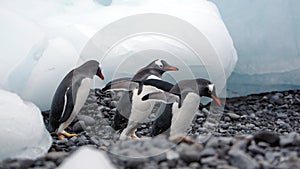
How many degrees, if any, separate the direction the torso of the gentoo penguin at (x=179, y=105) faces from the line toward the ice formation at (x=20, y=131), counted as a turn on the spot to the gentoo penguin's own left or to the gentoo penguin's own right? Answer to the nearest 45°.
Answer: approximately 135° to the gentoo penguin's own right

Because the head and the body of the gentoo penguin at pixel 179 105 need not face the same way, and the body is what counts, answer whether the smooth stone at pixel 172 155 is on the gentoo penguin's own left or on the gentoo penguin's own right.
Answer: on the gentoo penguin's own right

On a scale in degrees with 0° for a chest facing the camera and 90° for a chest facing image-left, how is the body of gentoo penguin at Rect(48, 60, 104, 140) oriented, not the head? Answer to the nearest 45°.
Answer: approximately 270°

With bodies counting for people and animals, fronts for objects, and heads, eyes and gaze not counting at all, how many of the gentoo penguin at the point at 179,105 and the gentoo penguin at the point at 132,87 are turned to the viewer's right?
2

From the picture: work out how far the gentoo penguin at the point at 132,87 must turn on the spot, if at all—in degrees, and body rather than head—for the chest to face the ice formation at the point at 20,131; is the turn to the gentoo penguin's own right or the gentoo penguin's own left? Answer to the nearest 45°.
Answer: approximately 135° to the gentoo penguin's own right

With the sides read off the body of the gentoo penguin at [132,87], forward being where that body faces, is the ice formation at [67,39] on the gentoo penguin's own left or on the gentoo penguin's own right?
on the gentoo penguin's own left

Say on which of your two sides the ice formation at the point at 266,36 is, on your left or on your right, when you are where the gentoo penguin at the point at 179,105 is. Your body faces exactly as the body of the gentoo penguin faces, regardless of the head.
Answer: on your left

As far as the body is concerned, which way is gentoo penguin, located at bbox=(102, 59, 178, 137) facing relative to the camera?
to the viewer's right

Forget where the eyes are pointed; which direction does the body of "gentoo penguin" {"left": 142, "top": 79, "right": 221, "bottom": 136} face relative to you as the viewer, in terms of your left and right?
facing to the right of the viewer

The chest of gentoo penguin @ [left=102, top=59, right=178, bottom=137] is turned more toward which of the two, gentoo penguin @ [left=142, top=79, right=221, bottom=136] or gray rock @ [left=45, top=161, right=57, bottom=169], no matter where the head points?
the gentoo penguin
